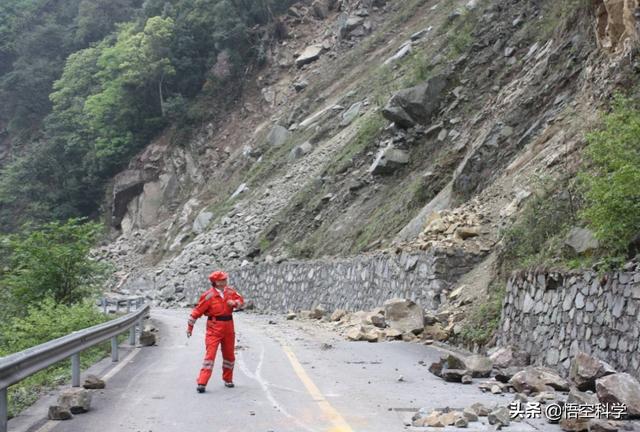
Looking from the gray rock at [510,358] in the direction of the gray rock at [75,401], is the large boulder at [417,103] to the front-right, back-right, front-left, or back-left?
back-right

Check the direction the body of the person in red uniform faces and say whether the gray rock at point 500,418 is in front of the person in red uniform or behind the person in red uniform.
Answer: in front

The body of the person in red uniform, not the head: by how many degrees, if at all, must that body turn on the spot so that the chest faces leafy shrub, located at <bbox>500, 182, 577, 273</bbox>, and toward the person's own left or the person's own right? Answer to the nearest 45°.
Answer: approximately 90° to the person's own left

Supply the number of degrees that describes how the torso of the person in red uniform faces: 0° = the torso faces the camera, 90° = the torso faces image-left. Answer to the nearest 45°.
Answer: approximately 315°

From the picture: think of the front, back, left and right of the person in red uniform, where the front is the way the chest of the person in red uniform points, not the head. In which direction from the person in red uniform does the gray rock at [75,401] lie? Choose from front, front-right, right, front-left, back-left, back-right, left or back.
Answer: right

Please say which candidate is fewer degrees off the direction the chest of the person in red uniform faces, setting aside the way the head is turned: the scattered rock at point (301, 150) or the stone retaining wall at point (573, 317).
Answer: the stone retaining wall

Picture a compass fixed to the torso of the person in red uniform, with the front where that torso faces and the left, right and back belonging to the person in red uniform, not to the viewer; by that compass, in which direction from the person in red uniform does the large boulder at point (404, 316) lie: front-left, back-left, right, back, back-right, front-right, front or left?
left

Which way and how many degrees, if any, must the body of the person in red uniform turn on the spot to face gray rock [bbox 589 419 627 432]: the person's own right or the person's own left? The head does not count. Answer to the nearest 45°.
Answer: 0° — they already face it
